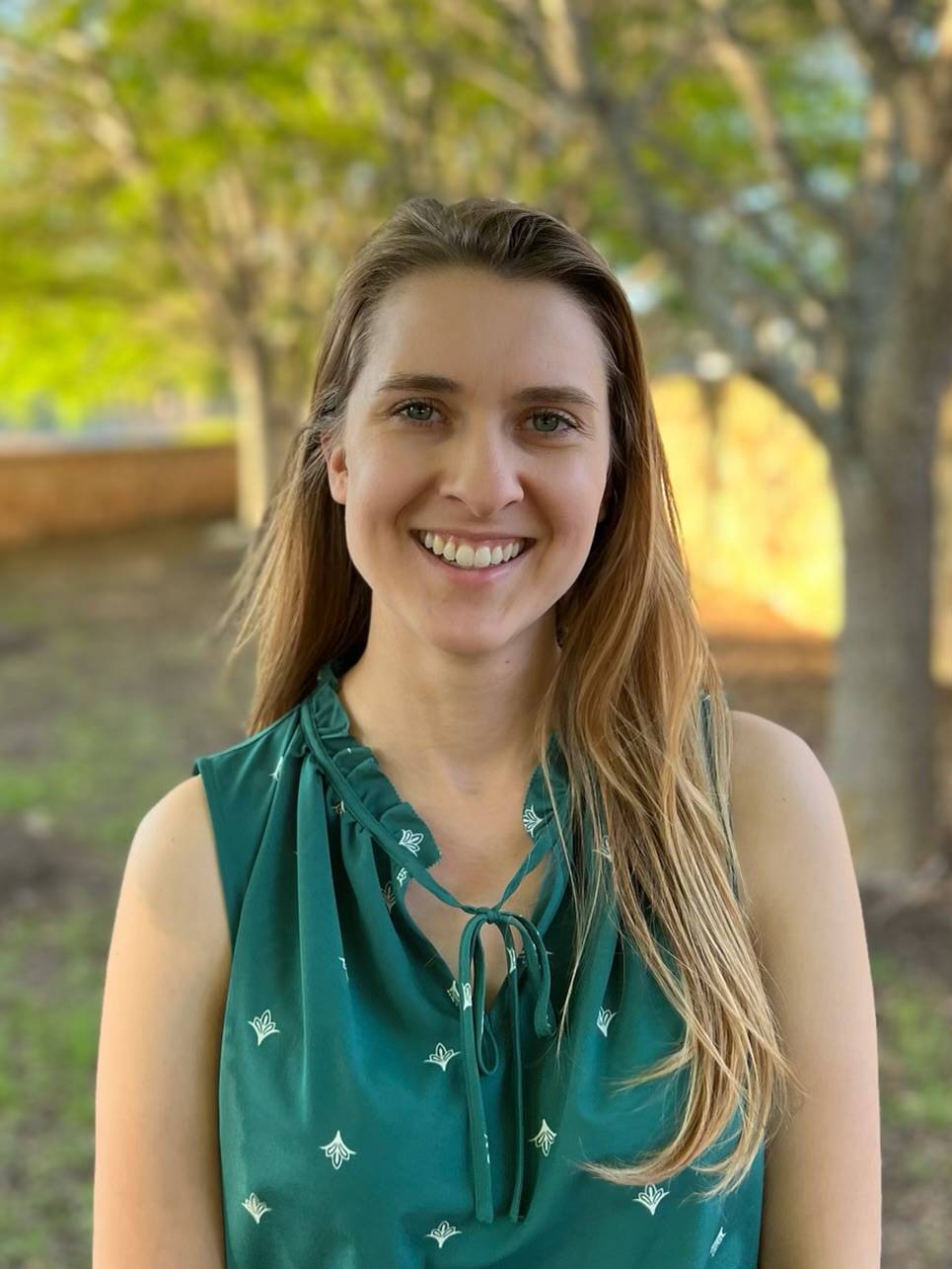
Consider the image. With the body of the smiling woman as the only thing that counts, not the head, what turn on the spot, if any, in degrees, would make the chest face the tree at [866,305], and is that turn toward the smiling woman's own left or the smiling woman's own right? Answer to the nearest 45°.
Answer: approximately 180°

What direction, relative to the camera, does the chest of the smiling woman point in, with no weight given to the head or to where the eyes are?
toward the camera

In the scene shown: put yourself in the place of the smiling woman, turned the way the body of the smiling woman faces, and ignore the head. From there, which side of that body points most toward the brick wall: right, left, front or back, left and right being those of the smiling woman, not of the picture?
back

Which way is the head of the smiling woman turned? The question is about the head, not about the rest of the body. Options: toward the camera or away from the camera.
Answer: toward the camera

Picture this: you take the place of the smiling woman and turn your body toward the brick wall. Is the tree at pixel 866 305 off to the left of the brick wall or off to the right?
right
